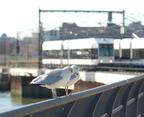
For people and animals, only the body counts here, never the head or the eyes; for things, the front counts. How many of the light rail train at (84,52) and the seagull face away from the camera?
0

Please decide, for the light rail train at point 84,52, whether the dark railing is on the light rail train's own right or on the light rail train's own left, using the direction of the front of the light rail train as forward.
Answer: on the light rail train's own right

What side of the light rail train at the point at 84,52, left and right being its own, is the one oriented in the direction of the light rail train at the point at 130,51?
front

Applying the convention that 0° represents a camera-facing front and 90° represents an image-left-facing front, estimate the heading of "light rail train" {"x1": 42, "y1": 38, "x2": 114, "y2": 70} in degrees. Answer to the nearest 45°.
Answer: approximately 315°
